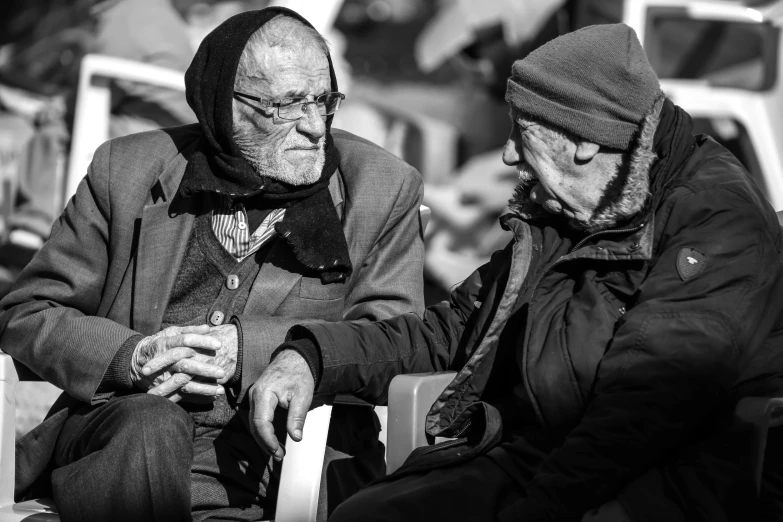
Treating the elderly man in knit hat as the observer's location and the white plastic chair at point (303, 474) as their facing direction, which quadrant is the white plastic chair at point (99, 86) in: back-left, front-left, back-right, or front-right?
front-right

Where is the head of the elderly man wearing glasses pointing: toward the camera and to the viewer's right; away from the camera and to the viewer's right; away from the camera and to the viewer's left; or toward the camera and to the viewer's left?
toward the camera and to the viewer's right

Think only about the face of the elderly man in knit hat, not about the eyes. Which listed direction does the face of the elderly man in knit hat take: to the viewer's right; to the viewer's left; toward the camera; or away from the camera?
to the viewer's left

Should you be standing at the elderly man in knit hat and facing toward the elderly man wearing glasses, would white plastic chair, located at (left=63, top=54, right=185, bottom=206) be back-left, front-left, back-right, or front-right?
front-right

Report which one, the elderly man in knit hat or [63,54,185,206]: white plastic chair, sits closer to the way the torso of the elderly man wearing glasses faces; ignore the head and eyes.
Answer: the elderly man in knit hat

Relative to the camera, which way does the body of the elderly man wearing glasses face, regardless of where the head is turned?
toward the camera

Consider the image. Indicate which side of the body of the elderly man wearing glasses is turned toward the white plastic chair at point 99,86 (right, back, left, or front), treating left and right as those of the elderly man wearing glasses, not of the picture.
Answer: back

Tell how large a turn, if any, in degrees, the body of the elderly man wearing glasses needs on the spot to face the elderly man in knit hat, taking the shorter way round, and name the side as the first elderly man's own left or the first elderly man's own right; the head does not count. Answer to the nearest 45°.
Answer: approximately 45° to the first elderly man's own left
